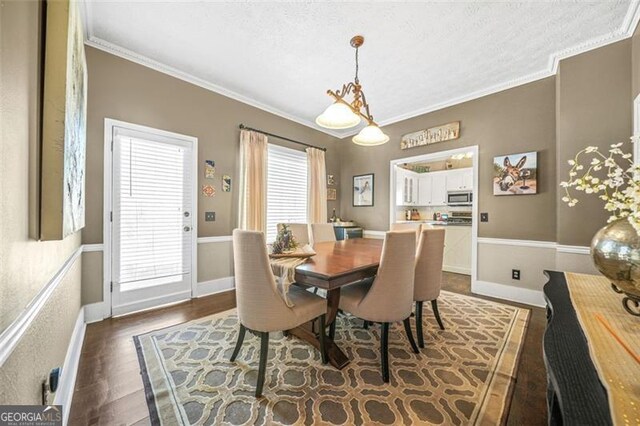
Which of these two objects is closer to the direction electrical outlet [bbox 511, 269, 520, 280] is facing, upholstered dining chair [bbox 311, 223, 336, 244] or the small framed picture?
the upholstered dining chair

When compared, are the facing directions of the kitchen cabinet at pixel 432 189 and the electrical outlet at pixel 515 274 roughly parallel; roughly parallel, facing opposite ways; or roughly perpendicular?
roughly parallel

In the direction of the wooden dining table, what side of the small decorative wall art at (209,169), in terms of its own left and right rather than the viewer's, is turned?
front

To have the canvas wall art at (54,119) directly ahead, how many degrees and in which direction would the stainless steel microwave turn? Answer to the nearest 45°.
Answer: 0° — it already faces it

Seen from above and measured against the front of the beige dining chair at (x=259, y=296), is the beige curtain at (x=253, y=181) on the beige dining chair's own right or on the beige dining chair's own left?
on the beige dining chair's own left

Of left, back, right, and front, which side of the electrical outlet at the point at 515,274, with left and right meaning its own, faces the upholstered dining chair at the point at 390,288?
front

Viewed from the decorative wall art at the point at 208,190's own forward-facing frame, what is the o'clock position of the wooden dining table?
The wooden dining table is roughly at 11 o'clock from the decorative wall art.

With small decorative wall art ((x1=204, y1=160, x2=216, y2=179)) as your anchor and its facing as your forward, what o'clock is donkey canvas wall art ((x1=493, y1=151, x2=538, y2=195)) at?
The donkey canvas wall art is roughly at 10 o'clock from the small decorative wall art.

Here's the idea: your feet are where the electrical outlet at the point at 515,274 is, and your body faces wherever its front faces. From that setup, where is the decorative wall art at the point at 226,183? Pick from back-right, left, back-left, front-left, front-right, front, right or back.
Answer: front-right

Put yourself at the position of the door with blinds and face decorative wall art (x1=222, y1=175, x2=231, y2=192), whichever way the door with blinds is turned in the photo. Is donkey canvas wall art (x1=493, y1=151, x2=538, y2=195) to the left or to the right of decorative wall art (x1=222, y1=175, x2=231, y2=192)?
right

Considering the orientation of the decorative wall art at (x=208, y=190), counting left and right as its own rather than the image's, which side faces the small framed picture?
left

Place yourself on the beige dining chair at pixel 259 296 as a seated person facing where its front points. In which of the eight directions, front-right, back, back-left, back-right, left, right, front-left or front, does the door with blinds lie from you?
left

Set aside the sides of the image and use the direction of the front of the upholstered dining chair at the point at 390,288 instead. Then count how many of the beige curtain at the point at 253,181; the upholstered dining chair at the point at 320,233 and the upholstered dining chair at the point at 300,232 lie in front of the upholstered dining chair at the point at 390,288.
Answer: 3

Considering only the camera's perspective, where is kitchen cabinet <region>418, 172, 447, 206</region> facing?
facing the viewer

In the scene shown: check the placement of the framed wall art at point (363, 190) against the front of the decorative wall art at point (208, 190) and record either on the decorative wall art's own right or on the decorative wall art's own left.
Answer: on the decorative wall art's own left

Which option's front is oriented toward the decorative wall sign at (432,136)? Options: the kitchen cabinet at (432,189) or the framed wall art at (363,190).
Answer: the kitchen cabinet
